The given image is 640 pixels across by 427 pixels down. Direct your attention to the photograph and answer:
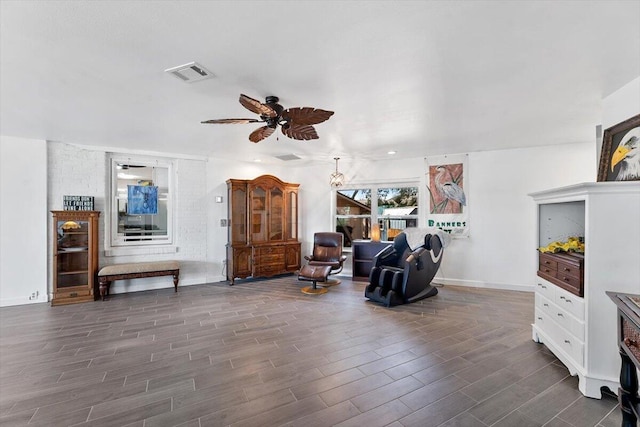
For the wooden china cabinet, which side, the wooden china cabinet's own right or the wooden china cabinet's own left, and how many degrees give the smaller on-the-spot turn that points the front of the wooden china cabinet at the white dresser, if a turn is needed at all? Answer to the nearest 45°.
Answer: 0° — it already faces it

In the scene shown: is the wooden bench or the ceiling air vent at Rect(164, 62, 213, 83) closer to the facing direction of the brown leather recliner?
the ceiling air vent

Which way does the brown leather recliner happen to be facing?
toward the camera

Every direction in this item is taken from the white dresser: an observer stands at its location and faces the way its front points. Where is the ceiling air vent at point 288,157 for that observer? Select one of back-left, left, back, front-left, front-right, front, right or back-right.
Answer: front-right

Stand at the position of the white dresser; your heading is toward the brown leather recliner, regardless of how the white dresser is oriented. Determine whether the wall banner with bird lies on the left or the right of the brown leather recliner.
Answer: right

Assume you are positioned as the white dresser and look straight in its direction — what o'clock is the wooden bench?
The wooden bench is roughly at 1 o'clock from the white dresser.

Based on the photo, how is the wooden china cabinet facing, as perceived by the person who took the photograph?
facing the viewer and to the right of the viewer

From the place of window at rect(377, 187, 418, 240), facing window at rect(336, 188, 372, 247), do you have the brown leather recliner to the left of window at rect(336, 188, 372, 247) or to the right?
left

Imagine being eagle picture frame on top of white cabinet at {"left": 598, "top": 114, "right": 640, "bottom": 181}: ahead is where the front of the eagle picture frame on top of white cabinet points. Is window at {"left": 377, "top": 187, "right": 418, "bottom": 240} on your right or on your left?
on your right

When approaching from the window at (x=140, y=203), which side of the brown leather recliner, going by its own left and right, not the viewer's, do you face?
right

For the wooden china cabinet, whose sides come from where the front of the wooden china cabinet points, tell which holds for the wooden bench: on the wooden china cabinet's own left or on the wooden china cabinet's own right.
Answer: on the wooden china cabinet's own right

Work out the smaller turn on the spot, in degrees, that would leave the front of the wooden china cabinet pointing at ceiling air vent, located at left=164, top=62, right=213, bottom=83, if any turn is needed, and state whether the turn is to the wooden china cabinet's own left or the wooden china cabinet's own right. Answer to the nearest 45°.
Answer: approximately 45° to the wooden china cabinet's own right

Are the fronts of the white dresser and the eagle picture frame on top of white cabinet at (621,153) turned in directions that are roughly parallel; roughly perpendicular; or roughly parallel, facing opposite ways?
roughly parallel

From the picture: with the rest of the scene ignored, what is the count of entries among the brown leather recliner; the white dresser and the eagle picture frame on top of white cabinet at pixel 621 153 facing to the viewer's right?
0

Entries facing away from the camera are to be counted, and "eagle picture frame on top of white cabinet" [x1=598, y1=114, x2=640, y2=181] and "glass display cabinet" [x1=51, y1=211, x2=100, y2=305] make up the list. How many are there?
0

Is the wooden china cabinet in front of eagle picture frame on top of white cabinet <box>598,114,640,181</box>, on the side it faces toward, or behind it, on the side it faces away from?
in front

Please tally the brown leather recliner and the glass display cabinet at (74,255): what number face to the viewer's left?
0

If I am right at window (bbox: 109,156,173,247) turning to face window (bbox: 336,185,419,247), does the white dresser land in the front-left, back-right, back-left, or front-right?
front-right
